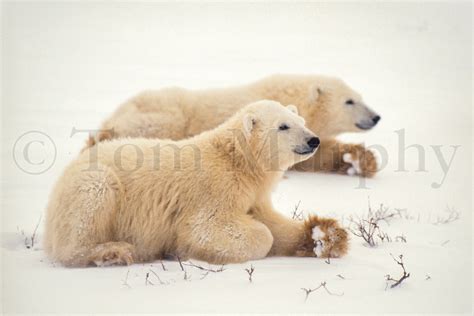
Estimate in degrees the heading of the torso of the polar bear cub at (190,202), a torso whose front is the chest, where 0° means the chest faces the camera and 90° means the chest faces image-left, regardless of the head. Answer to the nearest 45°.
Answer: approximately 270°

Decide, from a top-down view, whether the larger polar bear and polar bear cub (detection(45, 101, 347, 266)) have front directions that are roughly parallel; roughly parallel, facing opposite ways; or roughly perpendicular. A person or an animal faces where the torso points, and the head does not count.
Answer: roughly parallel

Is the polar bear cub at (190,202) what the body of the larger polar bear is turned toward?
no

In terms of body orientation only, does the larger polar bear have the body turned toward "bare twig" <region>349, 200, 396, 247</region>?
no

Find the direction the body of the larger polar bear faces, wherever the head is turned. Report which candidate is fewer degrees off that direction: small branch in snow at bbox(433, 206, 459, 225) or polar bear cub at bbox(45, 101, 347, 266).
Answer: the small branch in snow

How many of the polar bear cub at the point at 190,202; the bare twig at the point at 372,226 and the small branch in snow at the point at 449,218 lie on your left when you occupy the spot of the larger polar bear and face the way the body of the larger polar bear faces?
0

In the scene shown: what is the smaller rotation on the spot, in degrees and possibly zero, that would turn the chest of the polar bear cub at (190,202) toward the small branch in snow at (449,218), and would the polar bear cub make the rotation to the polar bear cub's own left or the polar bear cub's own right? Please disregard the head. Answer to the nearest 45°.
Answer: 0° — it already faces it

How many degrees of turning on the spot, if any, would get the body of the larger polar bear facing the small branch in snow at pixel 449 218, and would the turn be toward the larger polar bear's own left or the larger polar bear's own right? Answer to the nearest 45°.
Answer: approximately 45° to the larger polar bear's own right

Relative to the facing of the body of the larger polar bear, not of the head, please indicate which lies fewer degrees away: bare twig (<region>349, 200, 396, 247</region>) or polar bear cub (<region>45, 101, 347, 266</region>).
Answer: the bare twig

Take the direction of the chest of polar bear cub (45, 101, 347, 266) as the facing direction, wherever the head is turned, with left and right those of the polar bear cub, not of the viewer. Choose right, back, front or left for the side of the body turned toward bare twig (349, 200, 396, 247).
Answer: front

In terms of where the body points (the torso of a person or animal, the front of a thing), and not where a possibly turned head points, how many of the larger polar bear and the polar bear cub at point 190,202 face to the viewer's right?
2

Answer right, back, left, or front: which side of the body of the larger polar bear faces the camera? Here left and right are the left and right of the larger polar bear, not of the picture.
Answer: right
